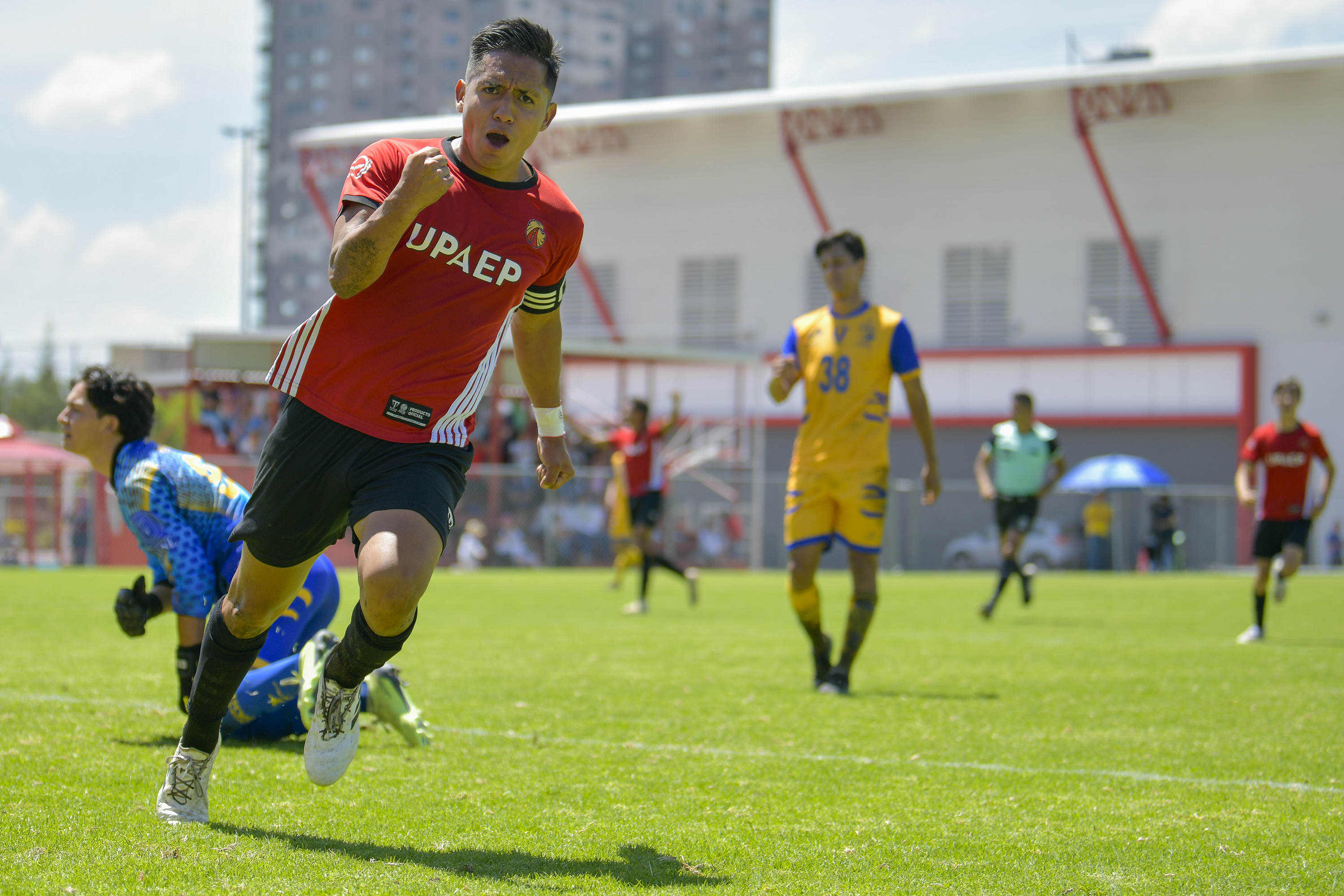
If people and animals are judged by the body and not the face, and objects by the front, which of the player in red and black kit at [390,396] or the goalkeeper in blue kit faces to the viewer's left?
the goalkeeper in blue kit

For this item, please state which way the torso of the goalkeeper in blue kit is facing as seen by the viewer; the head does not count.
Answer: to the viewer's left

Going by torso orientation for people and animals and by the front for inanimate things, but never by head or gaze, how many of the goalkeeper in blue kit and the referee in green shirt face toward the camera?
1

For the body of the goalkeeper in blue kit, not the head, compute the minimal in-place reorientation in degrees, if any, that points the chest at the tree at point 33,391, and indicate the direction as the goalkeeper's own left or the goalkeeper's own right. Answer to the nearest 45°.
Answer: approximately 90° to the goalkeeper's own right

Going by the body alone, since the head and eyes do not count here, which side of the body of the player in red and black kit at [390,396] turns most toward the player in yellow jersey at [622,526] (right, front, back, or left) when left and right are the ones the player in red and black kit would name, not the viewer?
back

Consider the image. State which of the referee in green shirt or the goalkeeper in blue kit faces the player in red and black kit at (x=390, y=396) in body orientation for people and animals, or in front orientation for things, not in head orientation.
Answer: the referee in green shirt

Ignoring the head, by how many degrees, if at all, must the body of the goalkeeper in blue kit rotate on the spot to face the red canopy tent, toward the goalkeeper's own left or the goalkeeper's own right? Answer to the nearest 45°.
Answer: approximately 90° to the goalkeeper's own right

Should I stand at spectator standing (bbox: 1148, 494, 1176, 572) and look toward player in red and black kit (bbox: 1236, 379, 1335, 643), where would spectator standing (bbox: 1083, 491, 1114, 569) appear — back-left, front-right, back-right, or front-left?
back-right
